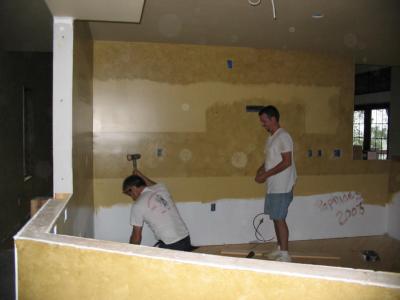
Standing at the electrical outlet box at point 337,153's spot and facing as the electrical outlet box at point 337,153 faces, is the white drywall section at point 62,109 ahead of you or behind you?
ahead

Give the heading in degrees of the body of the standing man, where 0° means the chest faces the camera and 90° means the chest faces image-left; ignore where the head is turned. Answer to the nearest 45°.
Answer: approximately 90°

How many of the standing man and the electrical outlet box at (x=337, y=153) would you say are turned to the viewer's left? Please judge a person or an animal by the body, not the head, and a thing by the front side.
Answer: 1

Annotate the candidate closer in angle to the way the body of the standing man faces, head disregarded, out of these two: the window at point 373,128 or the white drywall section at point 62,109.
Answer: the white drywall section

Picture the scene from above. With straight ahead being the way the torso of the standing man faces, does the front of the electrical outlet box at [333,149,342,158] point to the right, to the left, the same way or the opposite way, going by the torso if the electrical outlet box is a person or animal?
to the left

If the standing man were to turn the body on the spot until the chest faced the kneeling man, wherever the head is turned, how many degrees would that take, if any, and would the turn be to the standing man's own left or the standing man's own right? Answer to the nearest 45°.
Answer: approximately 45° to the standing man's own left

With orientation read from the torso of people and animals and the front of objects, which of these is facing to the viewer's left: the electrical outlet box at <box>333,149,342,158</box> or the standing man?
the standing man

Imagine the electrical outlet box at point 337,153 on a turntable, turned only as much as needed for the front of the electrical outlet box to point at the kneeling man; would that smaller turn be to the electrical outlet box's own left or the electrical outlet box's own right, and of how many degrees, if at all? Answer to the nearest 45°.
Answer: approximately 45° to the electrical outlet box's own right

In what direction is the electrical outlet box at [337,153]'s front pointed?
toward the camera
